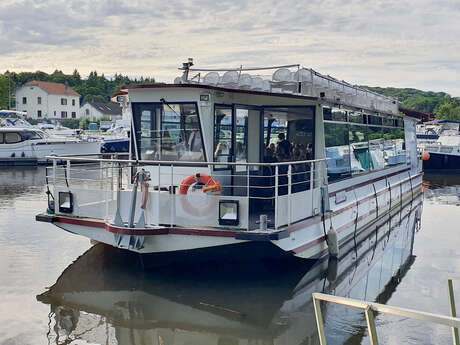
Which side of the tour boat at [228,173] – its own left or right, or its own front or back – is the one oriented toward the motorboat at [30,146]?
right

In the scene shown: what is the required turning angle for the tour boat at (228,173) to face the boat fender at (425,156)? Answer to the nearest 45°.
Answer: approximately 180°

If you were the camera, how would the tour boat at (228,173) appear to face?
facing the viewer and to the left of the viewer
